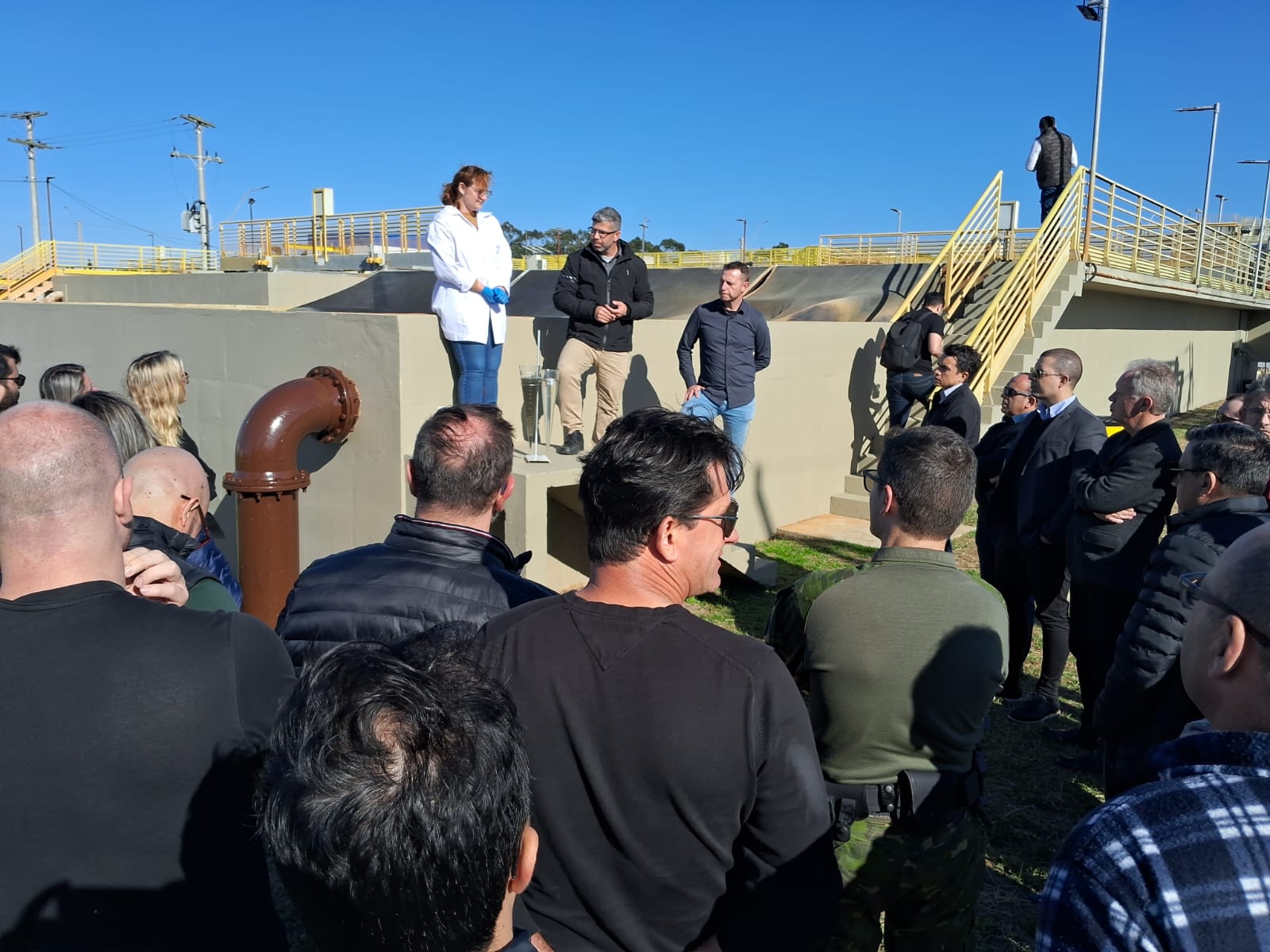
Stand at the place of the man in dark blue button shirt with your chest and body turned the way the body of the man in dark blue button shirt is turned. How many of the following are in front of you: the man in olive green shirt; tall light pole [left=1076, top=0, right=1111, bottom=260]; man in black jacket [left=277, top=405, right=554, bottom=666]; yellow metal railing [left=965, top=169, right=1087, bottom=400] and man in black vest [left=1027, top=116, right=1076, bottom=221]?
2

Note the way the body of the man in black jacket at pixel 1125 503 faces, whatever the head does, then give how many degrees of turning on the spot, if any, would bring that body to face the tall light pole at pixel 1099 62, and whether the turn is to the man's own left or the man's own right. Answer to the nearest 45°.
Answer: approximately 90° to the man's own right

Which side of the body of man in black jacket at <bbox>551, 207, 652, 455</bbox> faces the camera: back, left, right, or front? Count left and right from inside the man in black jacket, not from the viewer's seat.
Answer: front

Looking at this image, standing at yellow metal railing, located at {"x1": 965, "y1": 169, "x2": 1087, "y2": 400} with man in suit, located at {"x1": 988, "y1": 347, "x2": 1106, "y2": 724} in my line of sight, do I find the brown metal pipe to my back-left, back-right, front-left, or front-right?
front-right

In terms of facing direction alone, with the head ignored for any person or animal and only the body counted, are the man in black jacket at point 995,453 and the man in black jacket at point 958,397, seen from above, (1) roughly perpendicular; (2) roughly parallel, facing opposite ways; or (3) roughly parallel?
roughly parallel

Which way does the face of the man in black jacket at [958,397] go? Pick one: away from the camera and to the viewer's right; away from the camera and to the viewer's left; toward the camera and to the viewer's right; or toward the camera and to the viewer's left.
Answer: toward the camera and to the viewer's left

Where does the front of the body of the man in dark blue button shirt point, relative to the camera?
toward the camera

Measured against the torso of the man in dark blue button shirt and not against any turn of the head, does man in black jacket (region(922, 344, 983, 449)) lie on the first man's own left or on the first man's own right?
on the first man's own left

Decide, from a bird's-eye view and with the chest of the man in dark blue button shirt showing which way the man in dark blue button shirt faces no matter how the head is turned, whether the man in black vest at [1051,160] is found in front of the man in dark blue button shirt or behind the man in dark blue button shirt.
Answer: behind

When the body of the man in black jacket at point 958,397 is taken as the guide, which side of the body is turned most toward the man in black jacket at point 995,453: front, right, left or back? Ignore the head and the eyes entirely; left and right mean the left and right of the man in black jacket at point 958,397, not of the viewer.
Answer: left

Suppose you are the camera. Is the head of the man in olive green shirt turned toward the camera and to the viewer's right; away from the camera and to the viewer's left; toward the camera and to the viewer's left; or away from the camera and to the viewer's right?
away from the camera and to the viewer's left

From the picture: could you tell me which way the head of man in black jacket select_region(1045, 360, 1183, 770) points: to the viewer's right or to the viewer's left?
to the viewer's left

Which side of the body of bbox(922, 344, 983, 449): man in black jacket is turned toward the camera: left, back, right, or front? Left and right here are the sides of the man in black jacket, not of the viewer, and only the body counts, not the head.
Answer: left

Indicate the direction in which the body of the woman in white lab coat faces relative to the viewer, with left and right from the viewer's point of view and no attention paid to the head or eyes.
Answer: facing the viewer and to the right of the viewer

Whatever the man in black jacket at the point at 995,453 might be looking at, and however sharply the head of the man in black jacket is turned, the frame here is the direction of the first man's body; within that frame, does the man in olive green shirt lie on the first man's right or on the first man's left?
on the first man's left

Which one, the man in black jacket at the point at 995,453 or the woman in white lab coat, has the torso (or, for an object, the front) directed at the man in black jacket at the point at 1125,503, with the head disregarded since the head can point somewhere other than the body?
the woman in white lab coat

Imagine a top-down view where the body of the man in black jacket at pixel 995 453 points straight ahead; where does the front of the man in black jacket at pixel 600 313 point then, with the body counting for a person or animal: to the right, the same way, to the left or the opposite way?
to the left

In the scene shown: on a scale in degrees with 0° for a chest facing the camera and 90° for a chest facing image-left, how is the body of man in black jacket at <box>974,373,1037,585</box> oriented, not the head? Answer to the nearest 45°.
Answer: approximately 90°

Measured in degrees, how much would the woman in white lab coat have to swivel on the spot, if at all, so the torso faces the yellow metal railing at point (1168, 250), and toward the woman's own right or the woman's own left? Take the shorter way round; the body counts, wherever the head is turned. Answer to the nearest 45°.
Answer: approximately 90° to the woman's own left

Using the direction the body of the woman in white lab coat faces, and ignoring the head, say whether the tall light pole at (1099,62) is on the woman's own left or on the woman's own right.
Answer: on the woman's own left
